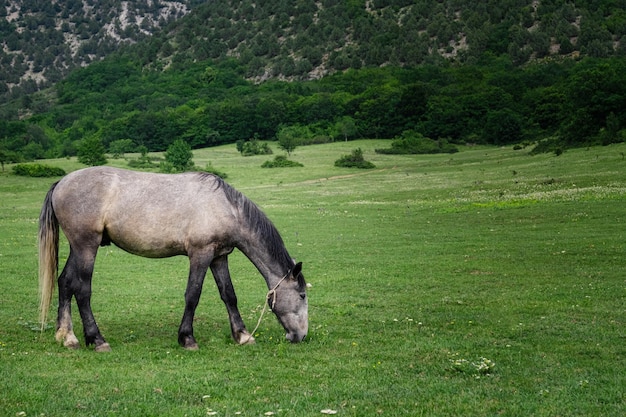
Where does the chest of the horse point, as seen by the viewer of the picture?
to the viewer's right
